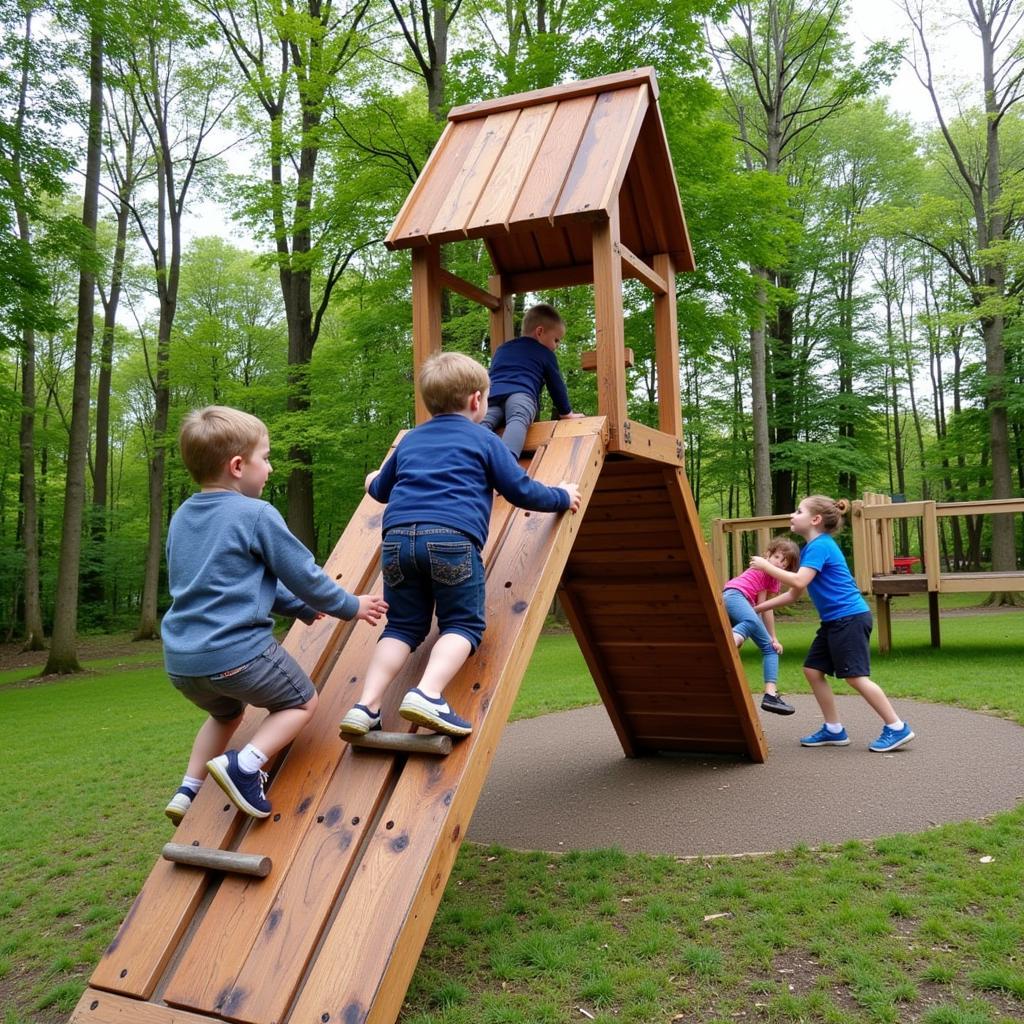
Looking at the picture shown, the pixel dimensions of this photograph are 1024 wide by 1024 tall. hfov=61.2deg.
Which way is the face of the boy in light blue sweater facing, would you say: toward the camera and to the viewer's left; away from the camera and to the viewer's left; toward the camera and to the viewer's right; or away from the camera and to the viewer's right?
away from the camera and to the viewer's right

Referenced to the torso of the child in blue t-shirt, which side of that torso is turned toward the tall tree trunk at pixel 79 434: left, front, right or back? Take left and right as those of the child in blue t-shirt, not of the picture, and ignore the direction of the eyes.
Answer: front

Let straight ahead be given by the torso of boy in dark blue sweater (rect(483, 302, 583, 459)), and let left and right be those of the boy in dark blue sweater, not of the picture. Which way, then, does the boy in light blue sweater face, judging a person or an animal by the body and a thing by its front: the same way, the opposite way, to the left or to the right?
the same way

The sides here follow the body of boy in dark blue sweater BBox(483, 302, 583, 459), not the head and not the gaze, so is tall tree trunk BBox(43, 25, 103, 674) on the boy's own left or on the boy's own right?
on the boy's own left

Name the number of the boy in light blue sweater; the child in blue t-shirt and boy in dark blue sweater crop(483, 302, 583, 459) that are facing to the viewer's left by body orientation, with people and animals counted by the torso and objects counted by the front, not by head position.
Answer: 1

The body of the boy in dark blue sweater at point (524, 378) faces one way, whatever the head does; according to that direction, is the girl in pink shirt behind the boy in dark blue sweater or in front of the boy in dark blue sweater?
in front

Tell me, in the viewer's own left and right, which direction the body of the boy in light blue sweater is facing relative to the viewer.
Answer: facing away from the viewer and to the right of the viewer

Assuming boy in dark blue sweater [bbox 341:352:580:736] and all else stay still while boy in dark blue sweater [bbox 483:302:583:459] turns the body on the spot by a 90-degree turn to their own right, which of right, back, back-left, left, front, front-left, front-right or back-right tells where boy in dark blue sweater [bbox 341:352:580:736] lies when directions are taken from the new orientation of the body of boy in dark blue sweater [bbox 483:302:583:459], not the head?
front-right

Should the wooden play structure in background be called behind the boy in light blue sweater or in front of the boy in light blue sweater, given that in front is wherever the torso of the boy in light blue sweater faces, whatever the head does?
in front

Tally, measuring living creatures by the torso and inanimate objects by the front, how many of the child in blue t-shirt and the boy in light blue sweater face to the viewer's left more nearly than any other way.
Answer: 1

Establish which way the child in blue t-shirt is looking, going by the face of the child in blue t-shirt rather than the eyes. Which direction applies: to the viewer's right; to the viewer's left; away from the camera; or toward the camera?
to the viewer's left

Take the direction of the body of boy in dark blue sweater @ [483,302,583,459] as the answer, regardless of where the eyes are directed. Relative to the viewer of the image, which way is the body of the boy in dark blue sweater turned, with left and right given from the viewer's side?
facing away from the viewer and to the right of the viewer

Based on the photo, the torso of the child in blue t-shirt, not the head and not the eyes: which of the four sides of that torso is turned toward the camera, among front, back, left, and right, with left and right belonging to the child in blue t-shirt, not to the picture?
left

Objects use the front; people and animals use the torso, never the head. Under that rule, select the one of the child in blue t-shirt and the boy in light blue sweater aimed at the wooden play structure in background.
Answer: the boy in light blue sweater

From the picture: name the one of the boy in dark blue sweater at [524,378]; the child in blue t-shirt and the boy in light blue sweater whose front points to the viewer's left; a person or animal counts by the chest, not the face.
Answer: the child in blue t-shirt
